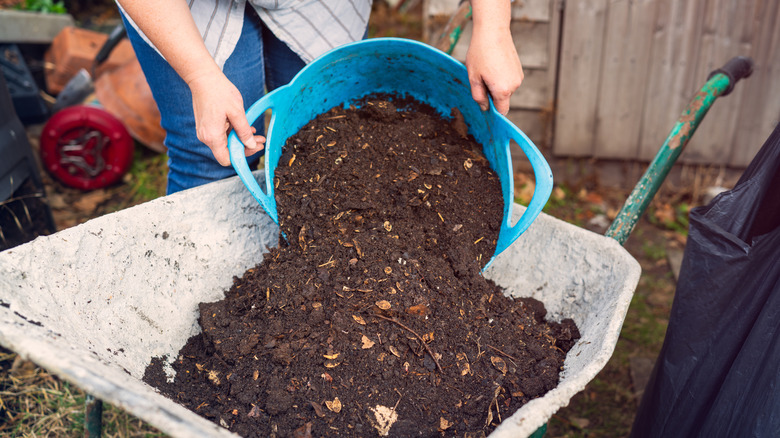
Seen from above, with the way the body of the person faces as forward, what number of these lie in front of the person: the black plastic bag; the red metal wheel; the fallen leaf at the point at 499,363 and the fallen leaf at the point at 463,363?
3

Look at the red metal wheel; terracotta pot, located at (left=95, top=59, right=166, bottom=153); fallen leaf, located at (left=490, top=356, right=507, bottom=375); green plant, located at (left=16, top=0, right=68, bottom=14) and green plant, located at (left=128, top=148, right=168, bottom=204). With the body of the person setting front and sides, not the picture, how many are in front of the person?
1

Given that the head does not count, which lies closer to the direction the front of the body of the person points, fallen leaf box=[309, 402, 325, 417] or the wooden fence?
the fallen leaf

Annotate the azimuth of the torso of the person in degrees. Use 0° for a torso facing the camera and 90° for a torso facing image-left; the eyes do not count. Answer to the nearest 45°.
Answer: approximately 315°

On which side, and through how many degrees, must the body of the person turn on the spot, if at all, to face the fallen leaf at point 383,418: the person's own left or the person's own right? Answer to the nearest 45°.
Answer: approximately 45° to the person's own right

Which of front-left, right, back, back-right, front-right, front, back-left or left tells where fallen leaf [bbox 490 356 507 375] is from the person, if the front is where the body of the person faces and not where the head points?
front

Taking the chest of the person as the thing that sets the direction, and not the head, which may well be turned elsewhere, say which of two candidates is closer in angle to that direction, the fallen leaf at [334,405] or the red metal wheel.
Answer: the fallen leaf

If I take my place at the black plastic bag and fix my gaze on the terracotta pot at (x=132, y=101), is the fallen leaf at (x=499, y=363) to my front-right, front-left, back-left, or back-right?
front-left

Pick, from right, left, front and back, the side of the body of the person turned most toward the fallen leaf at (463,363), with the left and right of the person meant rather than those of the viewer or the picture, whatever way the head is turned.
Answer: front
